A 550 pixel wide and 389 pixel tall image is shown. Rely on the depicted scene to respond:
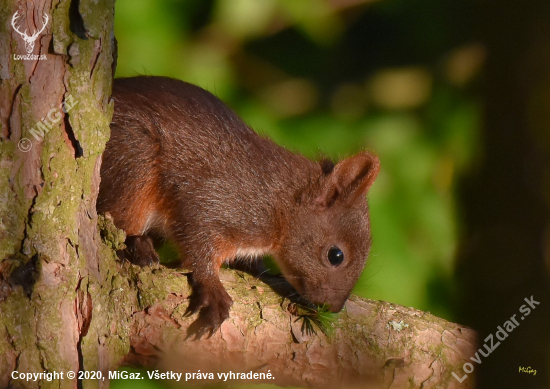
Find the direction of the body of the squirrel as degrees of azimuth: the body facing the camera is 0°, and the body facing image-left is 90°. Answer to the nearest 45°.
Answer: approximately 270°
